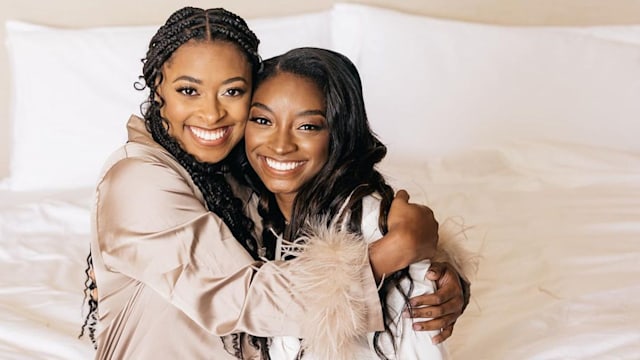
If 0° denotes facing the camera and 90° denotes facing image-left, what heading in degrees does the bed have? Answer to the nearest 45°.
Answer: approximately 0°
